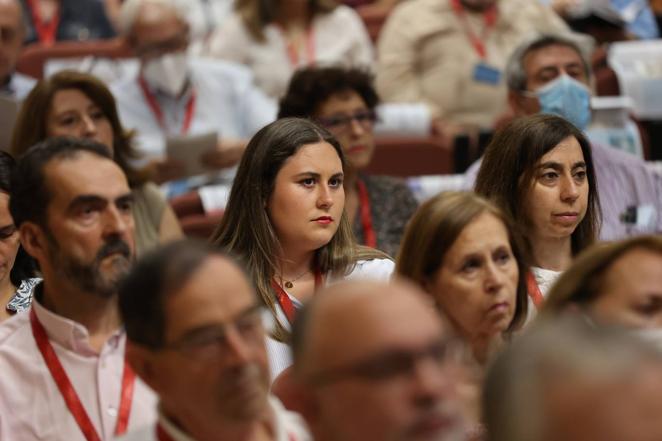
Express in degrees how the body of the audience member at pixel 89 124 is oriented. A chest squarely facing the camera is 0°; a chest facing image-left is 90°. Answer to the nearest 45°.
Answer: approximately 315°

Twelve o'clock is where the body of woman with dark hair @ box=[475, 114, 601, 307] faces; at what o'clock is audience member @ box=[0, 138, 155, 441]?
The audience member is roughly at 3 o'clock from the woman with dark hair.

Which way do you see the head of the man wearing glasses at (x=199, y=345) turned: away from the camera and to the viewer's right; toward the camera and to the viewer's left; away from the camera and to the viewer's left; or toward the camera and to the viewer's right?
toward the camera and to the viewer's right

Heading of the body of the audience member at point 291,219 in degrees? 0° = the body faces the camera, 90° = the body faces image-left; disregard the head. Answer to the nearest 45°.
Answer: approximately 315°

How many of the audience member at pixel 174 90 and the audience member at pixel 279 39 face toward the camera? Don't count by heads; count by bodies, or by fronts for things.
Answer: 2

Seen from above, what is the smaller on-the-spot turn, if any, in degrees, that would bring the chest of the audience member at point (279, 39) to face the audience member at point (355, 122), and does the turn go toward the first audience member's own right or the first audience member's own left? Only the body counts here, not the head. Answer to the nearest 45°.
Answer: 0° — they already face them

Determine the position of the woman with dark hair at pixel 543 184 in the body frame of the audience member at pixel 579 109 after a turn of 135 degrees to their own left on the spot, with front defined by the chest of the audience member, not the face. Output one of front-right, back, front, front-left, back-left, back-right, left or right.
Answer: back

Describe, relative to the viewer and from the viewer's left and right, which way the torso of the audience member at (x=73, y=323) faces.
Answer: facing the viewer and to the right of the viewer

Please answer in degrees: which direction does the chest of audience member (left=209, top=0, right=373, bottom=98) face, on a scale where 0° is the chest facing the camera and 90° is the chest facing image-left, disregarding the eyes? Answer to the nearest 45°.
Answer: approximately 0°

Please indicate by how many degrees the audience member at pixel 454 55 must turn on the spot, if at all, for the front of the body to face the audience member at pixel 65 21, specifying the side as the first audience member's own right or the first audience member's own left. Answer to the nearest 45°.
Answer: approximately 135° to the first audience member's own right
